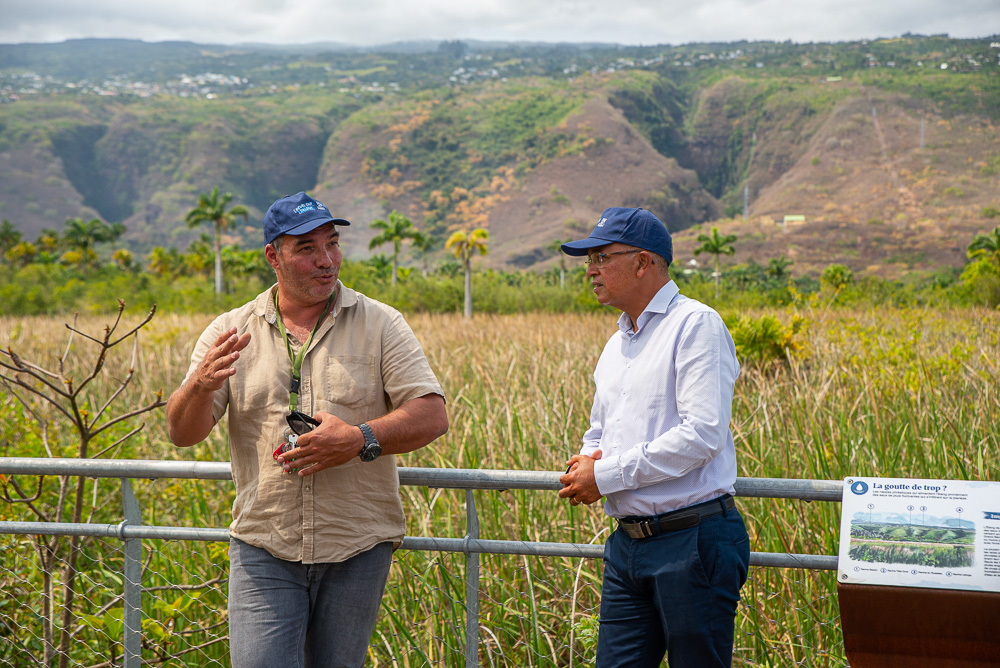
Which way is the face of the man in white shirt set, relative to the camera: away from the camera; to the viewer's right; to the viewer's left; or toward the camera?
to the viewer's left

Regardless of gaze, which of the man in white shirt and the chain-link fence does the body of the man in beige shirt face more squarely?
the man in white shirt

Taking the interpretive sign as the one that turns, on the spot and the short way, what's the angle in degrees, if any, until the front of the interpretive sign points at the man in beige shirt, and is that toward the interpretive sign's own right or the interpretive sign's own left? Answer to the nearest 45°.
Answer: approximately 90° to the interpretive sign's own right

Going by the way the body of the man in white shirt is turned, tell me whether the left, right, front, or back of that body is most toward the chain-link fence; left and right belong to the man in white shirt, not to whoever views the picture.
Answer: right

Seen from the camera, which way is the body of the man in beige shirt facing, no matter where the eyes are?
toward the camera

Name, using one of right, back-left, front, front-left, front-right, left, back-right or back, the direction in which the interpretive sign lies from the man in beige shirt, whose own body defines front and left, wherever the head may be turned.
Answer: front-left

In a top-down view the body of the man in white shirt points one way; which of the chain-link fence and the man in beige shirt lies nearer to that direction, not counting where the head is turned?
the man in beige shirt

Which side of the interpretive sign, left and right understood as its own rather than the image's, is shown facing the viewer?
front

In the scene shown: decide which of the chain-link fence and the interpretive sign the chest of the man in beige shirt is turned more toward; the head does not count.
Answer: the interpretive sign

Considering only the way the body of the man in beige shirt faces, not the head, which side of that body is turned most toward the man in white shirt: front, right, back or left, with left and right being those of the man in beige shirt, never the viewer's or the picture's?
left

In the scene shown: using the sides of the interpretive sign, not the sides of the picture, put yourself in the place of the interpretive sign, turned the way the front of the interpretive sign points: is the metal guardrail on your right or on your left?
on your right

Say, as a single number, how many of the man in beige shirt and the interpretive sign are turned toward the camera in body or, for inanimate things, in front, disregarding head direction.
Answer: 2

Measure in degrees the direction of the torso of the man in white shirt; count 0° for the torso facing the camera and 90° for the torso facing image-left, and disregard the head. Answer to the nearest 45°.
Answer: approximately 45°

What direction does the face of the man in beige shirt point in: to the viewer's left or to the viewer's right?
to the viewer's right
